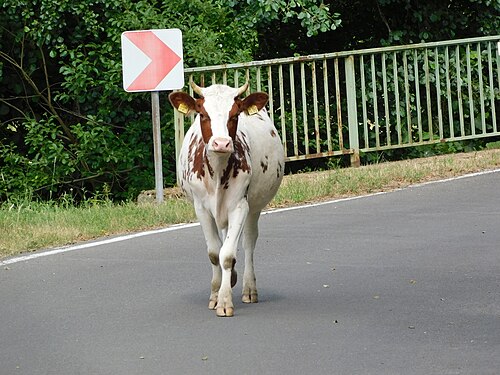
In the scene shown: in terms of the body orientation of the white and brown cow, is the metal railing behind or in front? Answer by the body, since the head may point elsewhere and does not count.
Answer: behind

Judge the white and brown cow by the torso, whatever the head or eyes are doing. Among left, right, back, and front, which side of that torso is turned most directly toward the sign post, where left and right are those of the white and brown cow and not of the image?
back

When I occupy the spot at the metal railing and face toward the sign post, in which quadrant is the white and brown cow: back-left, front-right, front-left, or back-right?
front-left

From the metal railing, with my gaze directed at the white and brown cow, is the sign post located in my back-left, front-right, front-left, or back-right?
front-right

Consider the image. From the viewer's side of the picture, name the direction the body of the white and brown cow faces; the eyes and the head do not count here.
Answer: toward the camera
